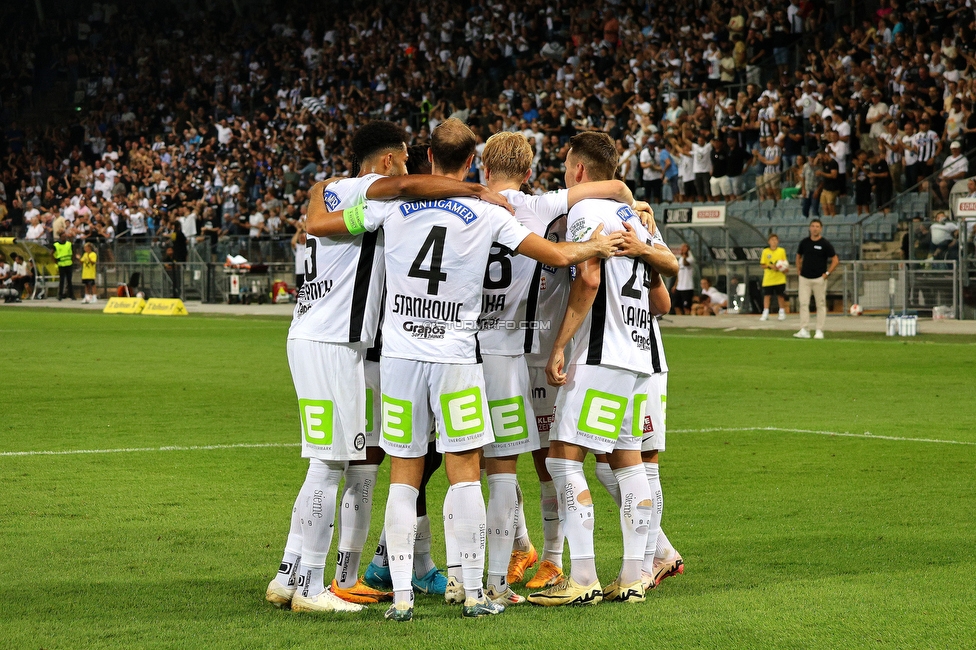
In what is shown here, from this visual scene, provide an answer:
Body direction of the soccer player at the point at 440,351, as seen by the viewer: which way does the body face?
away from the camera

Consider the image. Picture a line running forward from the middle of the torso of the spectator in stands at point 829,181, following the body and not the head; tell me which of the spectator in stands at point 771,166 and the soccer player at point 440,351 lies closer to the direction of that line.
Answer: the soccer player

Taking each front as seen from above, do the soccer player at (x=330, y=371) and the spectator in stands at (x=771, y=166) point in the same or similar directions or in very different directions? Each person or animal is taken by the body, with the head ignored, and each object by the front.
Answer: very different directions

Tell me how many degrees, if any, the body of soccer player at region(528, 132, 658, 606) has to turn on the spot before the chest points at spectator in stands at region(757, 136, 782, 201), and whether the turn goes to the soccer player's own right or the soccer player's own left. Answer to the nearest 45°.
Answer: approximately 45° to the soccer player's own right

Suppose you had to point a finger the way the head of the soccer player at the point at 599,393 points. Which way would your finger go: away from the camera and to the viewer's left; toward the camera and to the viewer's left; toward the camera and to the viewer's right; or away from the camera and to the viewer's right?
away from the camera and to the viewer's left

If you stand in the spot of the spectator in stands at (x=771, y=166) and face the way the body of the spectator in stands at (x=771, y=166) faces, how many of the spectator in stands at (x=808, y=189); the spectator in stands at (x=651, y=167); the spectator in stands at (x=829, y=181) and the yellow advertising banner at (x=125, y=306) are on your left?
2

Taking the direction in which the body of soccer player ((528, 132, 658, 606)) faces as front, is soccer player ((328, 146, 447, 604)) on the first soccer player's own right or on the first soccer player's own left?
on the first soccer player's own left

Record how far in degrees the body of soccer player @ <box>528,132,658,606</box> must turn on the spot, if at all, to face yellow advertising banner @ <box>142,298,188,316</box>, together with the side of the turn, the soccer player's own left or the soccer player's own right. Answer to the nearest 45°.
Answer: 0° — they already face it
